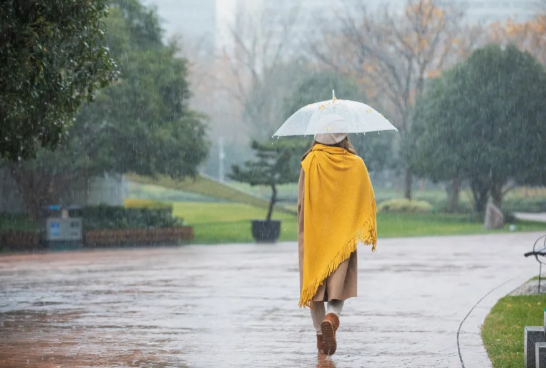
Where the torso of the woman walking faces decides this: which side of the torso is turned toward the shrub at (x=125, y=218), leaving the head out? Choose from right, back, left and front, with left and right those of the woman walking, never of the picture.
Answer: front

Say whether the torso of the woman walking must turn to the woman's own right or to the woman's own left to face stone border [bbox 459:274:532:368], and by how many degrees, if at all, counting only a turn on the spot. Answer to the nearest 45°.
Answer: approximately 45° to the woman's own right

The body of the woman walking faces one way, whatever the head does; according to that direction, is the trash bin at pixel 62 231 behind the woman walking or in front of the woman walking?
in front

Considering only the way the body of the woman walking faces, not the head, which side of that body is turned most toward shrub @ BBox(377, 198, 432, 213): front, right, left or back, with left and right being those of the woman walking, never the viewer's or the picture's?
front

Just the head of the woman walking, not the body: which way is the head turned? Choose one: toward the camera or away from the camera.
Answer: away from the camera

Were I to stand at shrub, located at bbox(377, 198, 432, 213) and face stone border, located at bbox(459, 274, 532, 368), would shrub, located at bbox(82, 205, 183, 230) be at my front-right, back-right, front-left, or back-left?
front-right

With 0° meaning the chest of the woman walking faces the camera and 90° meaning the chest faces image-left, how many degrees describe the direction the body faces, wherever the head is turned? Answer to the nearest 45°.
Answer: approximately 180°
